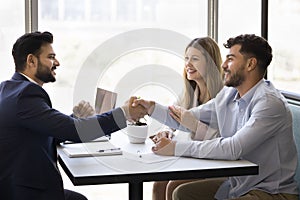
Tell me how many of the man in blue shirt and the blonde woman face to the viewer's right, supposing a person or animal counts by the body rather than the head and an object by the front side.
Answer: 0

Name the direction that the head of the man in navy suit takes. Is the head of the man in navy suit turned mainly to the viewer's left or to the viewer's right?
to the viewer's right

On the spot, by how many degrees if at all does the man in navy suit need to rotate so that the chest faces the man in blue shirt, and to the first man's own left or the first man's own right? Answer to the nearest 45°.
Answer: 0° — they already face them

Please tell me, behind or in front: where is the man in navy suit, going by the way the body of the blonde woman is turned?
in front

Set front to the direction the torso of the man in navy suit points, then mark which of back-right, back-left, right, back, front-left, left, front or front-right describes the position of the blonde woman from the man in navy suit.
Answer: front-left

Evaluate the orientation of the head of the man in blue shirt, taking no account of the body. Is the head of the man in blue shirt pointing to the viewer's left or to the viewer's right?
to the viewer's left

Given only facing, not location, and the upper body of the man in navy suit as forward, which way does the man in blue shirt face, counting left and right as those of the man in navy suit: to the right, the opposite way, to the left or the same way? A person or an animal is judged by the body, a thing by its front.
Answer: the opposite way

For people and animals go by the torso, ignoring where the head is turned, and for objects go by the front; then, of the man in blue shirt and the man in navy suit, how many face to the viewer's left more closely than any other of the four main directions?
1

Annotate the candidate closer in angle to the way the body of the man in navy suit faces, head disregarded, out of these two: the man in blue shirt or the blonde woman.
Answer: the man in blue shirt

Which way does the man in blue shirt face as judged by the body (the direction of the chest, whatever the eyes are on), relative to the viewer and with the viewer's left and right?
facing to the left of the viewer

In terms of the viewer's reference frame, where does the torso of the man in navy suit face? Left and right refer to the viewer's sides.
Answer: facing to the right of the viewer
